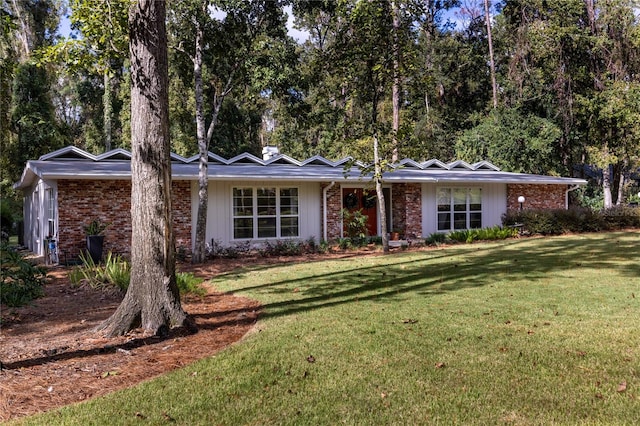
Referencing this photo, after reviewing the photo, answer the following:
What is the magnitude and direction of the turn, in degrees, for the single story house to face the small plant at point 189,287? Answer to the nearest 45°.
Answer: approximately 45° to its right

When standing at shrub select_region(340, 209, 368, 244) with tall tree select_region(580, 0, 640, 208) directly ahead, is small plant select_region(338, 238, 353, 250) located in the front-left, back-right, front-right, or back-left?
back-right

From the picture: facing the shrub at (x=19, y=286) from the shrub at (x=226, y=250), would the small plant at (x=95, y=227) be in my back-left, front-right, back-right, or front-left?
front-right

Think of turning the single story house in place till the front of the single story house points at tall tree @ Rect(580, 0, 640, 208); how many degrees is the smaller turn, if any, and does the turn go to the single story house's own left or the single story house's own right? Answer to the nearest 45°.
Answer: approximately 90° to the single story house's own left

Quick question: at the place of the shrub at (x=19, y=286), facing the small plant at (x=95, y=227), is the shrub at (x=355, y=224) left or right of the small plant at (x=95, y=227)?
right

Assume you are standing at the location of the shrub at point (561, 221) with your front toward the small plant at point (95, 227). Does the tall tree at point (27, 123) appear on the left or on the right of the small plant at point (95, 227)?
right

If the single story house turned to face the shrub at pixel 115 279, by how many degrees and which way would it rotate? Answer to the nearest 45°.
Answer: approximately 45° to its right

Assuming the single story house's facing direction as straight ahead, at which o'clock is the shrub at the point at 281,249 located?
The shrub is roughly at 1 o'clock from the single story house.

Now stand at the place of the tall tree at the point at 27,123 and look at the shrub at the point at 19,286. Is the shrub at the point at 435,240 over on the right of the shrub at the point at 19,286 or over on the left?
left

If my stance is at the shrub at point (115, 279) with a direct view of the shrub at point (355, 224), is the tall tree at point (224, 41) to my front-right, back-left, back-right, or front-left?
front-left

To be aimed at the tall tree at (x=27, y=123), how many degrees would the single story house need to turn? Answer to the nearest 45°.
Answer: approximately 180°

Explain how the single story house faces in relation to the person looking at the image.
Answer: facing the viewer and to the right of the viewer

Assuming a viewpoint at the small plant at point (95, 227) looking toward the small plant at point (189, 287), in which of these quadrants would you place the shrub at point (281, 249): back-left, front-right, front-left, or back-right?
front-left

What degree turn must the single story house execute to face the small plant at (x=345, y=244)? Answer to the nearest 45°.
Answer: approximately 45° to its left
